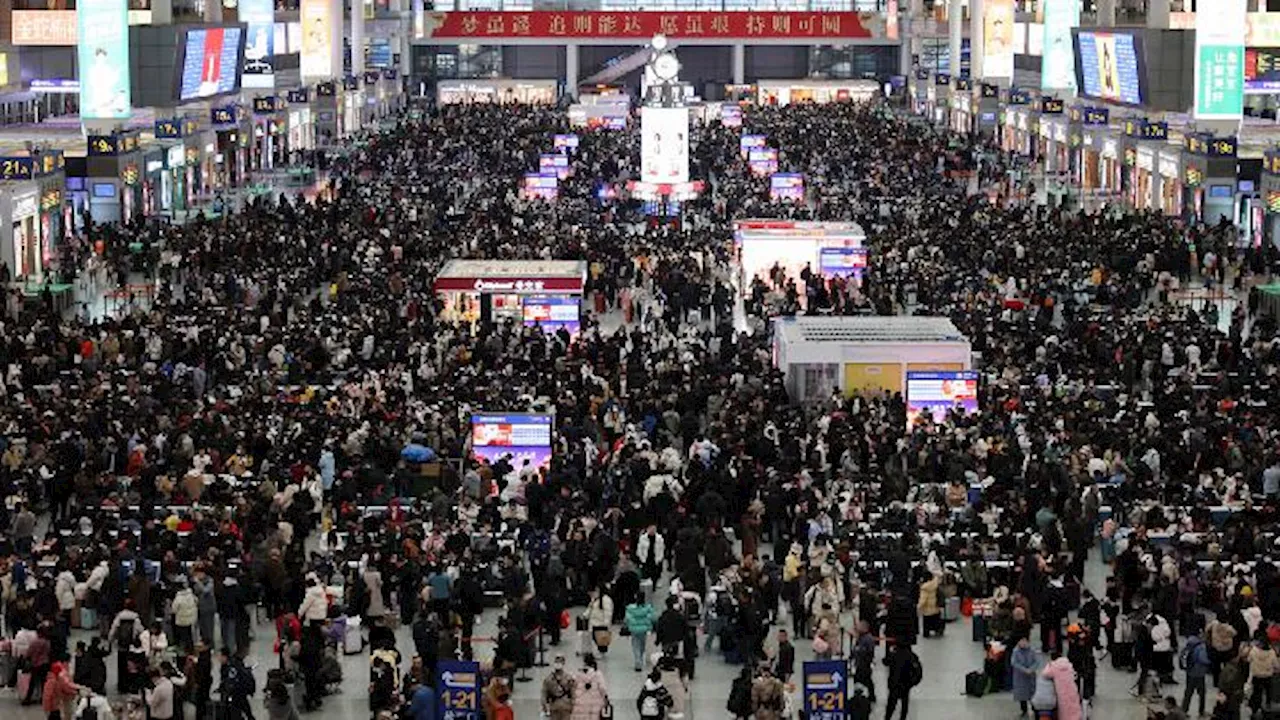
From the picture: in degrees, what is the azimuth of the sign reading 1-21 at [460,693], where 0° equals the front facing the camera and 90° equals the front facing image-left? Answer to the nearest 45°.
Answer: approximately 0°

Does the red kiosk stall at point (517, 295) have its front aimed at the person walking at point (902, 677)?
yes

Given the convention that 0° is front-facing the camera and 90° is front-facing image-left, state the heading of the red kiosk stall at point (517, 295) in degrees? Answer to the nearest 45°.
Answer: approximately 0°

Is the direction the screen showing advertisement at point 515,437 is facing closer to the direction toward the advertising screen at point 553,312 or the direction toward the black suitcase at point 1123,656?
the black suitcase

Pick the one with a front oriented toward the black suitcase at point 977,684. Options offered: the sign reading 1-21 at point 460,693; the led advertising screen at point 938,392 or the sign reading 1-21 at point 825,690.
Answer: the led advertising screen

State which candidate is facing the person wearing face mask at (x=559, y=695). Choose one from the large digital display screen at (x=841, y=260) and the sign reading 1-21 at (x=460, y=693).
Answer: the large digital display screen

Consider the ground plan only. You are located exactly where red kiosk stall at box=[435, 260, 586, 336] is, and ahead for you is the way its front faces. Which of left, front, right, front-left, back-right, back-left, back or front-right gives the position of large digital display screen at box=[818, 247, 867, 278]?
back-left

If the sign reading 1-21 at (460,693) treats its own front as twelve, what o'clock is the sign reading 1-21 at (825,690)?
the sign reading 1-21 at (825,690) is roughly at 9 o'clock from the sign reading 1-21 at (460,693).

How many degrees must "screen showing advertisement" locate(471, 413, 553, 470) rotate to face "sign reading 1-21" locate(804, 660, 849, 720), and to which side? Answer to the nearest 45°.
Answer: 0° — it already faces it

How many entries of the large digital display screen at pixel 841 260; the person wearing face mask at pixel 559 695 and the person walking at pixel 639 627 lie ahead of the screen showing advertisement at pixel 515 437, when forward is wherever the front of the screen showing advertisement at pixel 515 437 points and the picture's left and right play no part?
2

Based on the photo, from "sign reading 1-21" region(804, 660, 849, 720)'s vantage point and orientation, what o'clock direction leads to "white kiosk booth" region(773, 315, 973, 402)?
The white kiosk booth is roughly at 6 o'clock from the sign reading 1-21.
